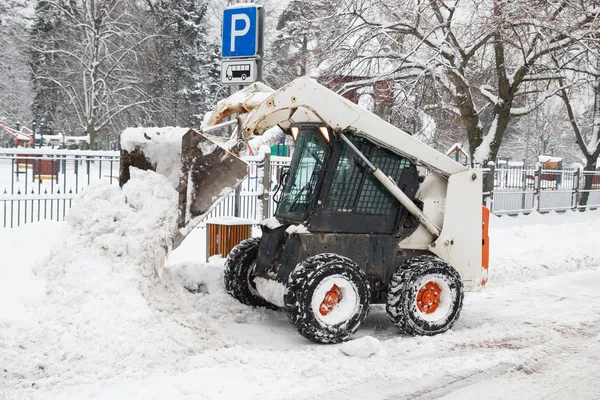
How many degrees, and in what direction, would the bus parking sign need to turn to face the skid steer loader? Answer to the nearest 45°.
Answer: approximately 45° to its left

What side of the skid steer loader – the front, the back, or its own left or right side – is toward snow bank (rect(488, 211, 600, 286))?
back

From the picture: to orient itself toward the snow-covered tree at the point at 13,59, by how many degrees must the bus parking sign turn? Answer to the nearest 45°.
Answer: approximately 180°

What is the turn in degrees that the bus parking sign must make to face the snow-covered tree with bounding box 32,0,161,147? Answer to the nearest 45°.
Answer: approximately 180°

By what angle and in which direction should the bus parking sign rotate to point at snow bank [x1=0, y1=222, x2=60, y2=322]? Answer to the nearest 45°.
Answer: approximately 45° to its right

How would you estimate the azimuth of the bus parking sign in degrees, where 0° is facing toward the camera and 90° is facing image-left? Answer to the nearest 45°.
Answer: approximately 0°

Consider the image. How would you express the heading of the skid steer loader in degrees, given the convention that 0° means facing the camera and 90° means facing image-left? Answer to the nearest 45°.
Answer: approximately 45°

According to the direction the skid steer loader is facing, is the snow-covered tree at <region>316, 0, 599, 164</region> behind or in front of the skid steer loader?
behind

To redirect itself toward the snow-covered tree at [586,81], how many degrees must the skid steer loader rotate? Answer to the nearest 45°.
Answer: approximately 180°

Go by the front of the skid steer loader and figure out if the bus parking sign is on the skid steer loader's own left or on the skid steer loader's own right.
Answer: on the skid steer loader's own right

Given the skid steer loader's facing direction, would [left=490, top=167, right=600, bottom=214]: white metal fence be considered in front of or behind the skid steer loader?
behind
